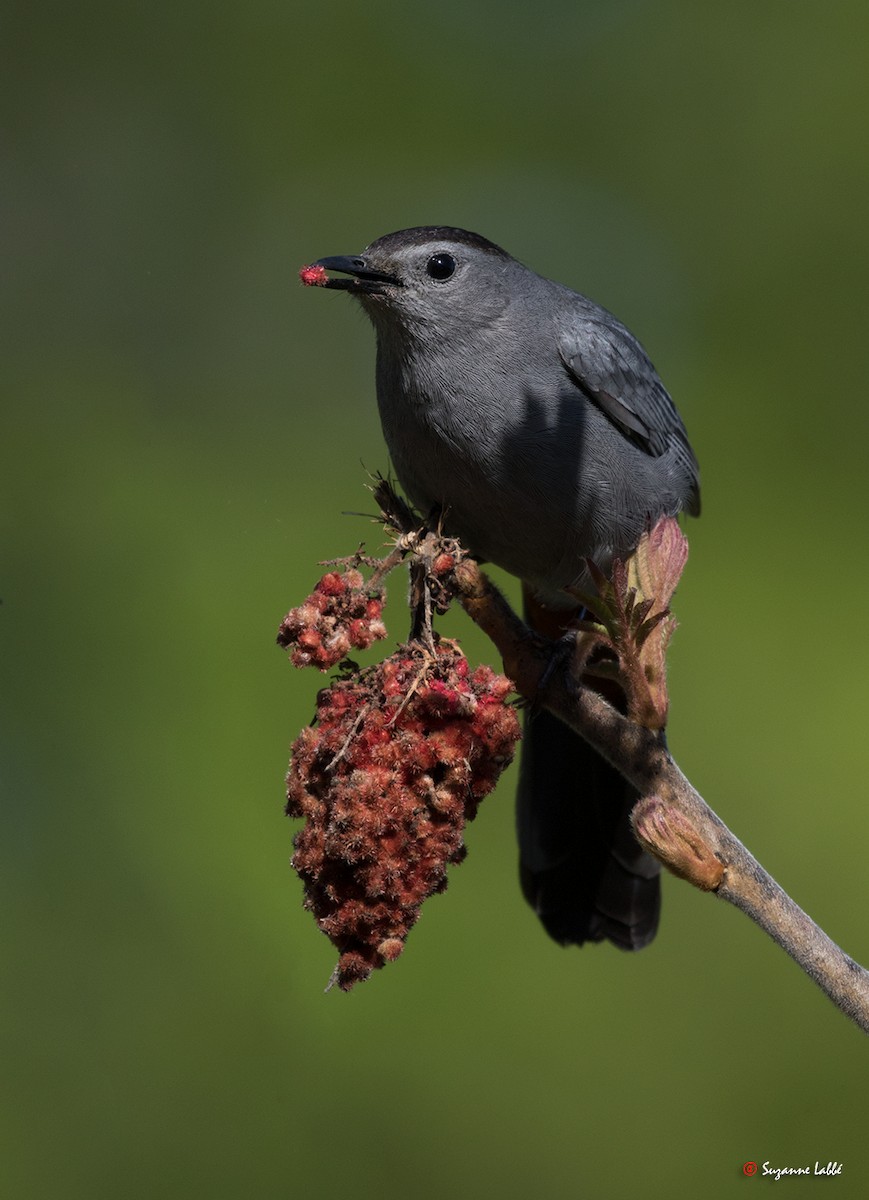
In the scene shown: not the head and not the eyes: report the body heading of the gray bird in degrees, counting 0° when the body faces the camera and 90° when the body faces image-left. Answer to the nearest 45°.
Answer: approximately 45°

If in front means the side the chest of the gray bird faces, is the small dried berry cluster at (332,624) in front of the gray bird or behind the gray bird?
in front

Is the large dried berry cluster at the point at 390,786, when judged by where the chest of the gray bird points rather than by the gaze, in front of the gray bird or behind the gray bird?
in front
